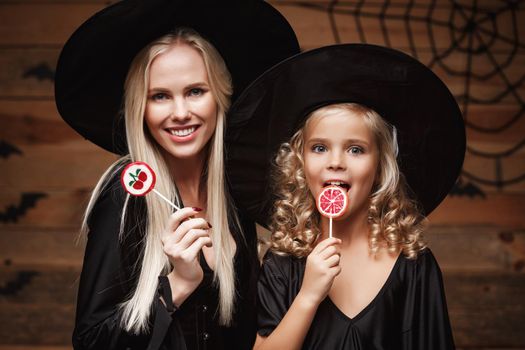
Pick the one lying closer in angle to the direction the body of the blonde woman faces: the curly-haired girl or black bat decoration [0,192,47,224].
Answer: the curly-haired girl

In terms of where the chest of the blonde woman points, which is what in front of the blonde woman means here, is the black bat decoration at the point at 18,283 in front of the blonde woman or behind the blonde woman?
behind

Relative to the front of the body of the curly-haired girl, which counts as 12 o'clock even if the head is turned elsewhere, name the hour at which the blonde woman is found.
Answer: The blonde woman is roughly at 3 o'clock from the curly-haired girl.

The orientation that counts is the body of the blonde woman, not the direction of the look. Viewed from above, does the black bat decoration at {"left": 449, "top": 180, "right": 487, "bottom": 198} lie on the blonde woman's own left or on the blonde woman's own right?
on the blonde woman's own left

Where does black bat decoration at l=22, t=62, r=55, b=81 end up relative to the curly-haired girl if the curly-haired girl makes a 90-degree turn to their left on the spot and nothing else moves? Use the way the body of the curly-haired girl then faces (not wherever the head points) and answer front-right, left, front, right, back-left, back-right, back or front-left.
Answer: back-left

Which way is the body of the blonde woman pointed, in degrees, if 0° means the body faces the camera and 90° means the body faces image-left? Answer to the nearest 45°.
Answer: approximately 315°

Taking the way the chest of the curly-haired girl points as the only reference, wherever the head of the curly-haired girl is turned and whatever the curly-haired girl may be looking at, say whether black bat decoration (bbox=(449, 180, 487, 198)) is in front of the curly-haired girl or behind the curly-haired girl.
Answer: behind

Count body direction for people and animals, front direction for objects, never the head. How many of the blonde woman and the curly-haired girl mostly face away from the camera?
0

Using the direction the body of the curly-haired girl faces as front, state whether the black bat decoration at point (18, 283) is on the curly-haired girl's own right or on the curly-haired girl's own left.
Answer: on the curly-haired girl's own right

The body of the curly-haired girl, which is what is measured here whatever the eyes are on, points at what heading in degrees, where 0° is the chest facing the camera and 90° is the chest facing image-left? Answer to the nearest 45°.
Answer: approximately 0°
